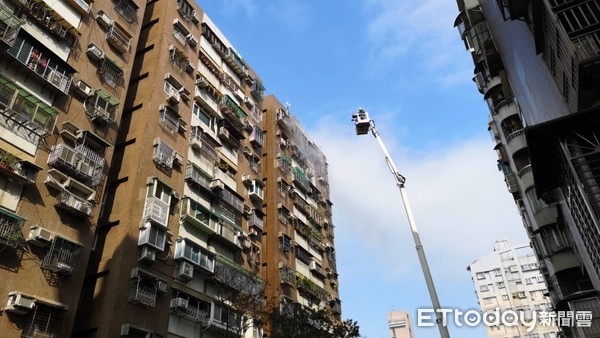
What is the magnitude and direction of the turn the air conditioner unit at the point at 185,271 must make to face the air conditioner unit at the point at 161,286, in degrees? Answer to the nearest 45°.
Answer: approximately 90° to its right

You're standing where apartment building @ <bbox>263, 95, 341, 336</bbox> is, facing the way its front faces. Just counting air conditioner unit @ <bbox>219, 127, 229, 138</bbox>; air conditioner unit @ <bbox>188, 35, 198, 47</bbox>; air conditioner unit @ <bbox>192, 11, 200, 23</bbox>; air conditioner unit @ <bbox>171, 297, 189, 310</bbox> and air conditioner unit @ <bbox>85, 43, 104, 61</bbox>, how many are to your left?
0

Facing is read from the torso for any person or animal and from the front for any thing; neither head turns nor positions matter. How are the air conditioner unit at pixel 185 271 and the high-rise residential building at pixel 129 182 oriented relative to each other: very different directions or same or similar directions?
same or similar directions

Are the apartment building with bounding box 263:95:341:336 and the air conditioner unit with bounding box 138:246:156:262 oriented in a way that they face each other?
no

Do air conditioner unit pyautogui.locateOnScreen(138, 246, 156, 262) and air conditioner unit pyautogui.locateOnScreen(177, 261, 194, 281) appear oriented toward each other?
no

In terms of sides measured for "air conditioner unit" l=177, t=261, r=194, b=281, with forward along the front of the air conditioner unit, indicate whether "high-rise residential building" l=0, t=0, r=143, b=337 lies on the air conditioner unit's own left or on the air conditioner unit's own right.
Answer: on the air conditioner unit's own right

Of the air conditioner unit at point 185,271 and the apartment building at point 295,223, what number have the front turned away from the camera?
0

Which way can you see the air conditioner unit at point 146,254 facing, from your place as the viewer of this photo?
facing the viewer and to the right of the viewer

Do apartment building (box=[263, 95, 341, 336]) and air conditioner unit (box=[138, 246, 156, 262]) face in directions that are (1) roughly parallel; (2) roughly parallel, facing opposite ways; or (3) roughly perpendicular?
roughly parallel

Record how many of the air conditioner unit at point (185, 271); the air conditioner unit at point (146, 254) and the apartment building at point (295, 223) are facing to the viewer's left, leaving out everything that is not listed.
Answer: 0

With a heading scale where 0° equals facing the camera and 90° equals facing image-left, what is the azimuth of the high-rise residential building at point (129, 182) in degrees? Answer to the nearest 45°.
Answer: approximately 315°

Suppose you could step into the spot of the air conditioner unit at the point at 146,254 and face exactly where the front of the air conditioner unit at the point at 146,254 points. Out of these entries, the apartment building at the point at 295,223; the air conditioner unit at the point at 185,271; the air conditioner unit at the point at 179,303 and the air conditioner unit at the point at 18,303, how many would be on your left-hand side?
3

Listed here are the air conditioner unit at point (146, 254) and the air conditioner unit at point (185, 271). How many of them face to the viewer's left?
0

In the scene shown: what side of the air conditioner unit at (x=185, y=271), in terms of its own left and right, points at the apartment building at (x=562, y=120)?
front

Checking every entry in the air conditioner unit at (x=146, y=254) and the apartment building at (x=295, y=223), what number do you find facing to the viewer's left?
0

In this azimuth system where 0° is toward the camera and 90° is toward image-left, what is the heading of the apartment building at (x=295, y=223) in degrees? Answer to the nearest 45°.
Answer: approximately 315°
